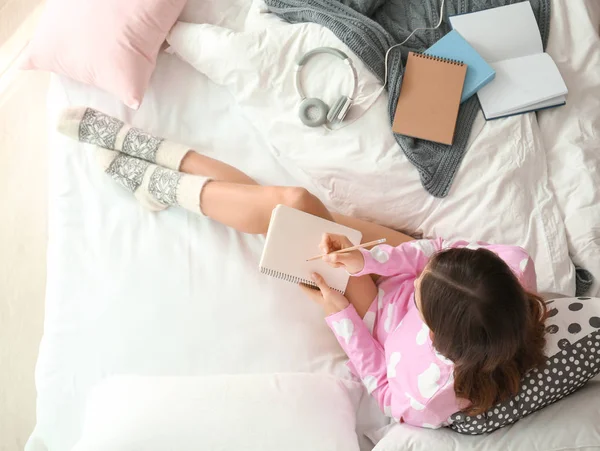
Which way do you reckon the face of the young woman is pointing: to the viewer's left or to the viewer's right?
to the viewer's left

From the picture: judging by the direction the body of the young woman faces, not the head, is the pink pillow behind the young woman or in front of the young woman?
in front

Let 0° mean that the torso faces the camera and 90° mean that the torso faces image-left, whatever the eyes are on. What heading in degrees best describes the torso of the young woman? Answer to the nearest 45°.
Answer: approximately 135°

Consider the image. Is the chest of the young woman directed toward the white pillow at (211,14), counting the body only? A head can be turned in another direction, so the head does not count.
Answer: yes
